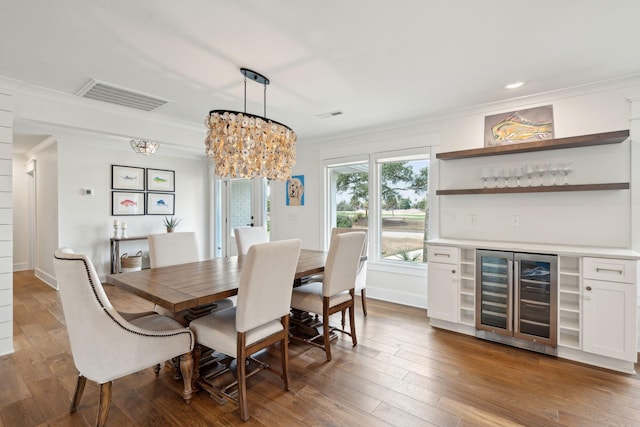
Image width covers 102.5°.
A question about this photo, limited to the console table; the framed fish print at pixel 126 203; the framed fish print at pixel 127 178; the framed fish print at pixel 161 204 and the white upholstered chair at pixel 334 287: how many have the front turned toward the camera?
4

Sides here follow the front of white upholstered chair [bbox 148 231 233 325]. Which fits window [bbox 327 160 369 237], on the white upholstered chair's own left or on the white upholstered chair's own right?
on the white upholstered chair's own left

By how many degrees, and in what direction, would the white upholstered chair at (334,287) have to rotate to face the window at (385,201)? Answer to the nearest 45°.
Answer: approximately 90° to its right

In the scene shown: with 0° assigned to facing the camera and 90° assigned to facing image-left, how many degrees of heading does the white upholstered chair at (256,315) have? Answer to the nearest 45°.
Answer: approximately 135°

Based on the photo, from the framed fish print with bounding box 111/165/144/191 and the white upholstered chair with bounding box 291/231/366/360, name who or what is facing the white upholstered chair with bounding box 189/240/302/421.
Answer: the framed fish print

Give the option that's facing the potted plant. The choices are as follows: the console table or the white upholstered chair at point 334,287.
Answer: the white upholstered chair

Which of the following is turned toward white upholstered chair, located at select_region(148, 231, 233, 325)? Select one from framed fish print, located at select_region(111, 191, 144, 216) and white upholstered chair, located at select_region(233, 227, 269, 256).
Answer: the framed fish print

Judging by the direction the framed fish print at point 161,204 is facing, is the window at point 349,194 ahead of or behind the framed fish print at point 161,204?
ahead
